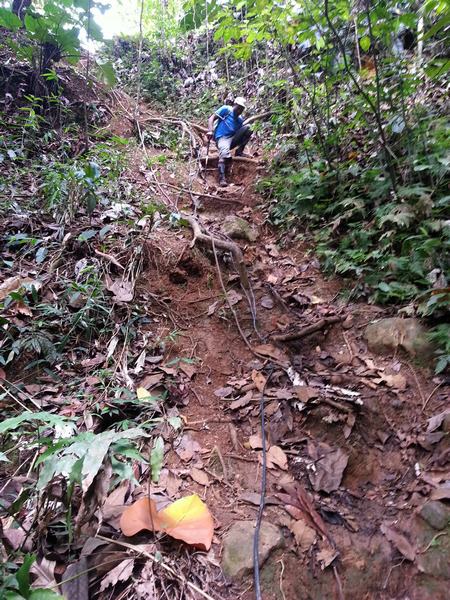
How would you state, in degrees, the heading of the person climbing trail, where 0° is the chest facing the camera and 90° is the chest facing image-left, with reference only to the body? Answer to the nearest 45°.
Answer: approximately 315°

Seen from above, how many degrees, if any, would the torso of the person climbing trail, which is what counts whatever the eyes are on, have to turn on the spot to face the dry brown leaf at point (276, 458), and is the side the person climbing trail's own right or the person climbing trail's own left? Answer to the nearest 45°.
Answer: approximately 45° to the person climbing trail's own right

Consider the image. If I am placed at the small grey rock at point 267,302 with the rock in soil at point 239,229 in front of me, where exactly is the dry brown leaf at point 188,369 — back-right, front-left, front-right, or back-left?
back-left

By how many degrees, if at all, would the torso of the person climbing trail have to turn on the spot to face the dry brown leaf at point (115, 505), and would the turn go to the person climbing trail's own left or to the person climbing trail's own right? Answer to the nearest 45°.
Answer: approximately 45° to the person climbing trail's own right

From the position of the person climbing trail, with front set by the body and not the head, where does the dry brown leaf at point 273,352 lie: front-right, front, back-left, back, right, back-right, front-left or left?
front-right

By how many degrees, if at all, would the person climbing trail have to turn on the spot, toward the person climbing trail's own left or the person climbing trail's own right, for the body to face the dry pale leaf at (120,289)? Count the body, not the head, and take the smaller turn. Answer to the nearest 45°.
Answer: approximately 45° to the person climbing trail's own right

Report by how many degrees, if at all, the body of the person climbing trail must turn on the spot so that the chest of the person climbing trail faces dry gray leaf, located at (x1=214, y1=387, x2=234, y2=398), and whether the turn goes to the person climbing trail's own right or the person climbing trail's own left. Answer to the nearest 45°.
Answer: approximately 45° to the person climbing trail's own right

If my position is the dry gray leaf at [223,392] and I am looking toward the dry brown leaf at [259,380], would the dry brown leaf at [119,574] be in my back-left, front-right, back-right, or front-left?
back-right

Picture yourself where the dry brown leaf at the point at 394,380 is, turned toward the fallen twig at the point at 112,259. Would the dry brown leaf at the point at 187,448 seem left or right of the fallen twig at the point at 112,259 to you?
left

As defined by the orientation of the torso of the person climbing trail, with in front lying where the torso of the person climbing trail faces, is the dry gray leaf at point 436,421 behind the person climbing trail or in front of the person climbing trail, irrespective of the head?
in front

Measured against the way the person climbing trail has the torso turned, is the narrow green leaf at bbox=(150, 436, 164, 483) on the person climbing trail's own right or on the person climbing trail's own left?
on the person climbing trail's own right
